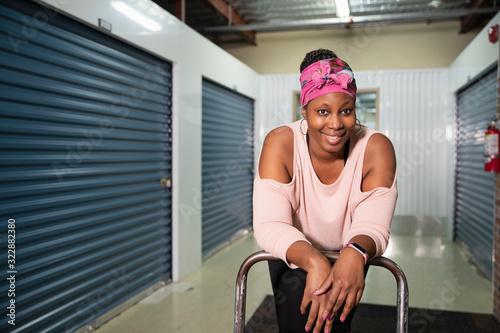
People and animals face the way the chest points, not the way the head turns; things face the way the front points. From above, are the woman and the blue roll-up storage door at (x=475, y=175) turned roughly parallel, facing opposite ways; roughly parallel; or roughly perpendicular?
roughly perpendicular

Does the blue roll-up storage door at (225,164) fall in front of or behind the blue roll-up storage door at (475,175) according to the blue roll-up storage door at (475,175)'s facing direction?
in front

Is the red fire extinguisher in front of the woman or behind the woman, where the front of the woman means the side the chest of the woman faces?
behind

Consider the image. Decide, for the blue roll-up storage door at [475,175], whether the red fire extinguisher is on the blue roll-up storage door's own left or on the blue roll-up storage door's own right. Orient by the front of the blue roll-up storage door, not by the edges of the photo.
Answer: on the blue roll-up storage door's own left

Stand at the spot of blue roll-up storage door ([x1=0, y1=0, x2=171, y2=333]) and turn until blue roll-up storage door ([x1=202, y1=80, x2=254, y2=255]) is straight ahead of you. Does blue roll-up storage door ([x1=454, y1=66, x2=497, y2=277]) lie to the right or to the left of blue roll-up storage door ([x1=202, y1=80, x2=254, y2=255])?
right

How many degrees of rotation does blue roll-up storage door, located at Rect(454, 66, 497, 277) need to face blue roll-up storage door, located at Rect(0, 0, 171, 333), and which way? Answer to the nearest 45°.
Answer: approximately 45° to its left

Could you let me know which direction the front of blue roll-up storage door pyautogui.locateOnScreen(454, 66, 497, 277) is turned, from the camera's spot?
facing to the left of the viewer

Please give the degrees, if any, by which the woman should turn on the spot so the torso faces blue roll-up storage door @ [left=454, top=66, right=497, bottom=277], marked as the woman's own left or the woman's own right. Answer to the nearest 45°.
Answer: approximately 135° to the woman's own left

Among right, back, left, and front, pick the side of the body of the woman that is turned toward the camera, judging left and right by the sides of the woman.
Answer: front
